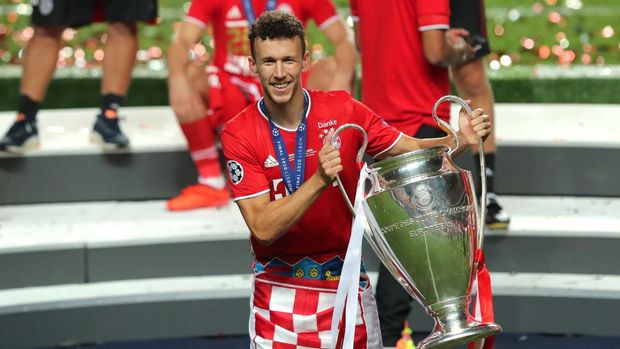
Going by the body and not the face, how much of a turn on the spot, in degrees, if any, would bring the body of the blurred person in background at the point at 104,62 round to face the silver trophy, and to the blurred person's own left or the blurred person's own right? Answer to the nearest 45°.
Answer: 0° — they already face it

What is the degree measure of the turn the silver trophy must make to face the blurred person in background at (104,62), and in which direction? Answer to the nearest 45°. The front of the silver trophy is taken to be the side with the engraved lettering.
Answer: approximately 135° to its right

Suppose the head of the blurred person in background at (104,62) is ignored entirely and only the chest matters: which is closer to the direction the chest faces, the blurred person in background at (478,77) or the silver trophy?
the silver trophy

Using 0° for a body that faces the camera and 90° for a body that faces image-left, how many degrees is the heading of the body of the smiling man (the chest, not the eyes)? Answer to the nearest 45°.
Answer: approximately 0°
